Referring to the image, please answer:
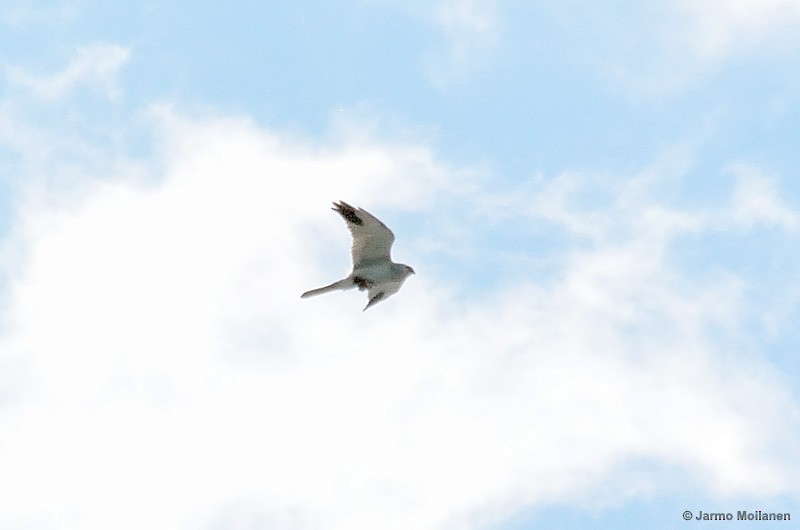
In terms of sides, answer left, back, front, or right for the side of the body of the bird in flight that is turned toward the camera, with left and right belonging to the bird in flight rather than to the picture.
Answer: right
